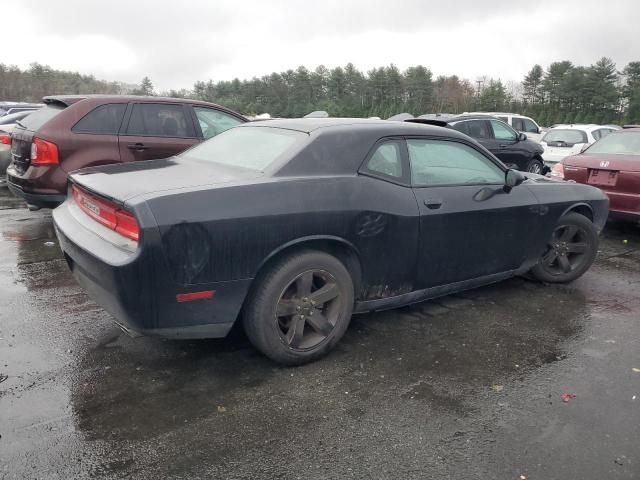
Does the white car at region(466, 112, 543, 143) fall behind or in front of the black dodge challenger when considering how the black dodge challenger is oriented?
in front

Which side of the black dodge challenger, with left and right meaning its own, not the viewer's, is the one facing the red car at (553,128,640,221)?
front

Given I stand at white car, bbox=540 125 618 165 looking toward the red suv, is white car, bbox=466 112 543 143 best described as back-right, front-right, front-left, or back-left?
back-right

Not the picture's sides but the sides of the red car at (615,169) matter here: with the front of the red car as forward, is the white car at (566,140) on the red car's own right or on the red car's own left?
on the red car's own left

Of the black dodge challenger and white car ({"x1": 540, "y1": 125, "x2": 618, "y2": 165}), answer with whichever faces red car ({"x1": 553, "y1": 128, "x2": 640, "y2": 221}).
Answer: the black dodge challenger

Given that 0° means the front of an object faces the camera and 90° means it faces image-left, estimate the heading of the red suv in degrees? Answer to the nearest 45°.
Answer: approximately 225°

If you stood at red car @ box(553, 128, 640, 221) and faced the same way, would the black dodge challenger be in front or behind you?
behind

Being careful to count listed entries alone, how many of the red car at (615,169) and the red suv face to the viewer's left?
0
